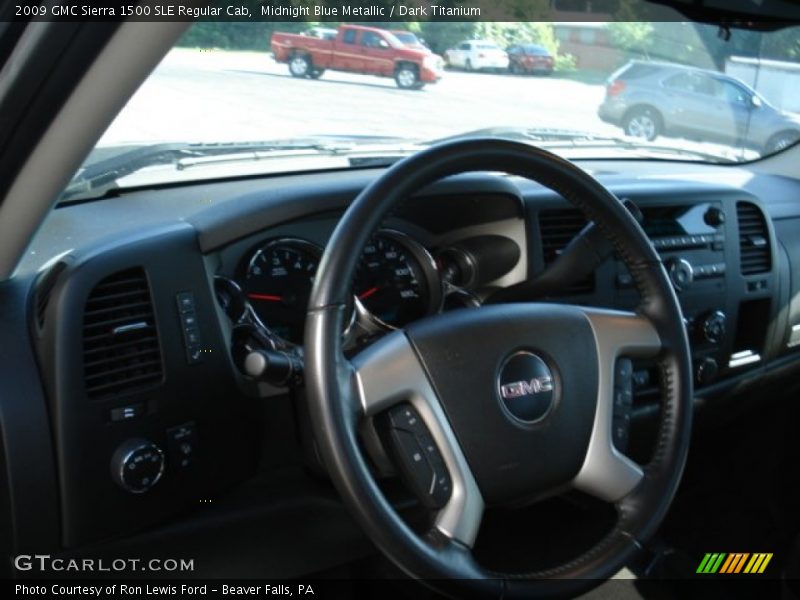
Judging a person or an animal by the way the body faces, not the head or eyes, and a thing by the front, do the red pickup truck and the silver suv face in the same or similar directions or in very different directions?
same or similar directions

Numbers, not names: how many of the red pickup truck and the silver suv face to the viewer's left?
0

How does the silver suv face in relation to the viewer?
to the viewer's right

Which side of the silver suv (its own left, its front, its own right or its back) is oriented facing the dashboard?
right

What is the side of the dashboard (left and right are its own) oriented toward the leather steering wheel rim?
front

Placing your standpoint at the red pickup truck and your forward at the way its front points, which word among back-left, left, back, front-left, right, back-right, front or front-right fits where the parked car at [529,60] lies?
left

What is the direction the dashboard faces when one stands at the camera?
facing the viewer and to the right of the viewer
